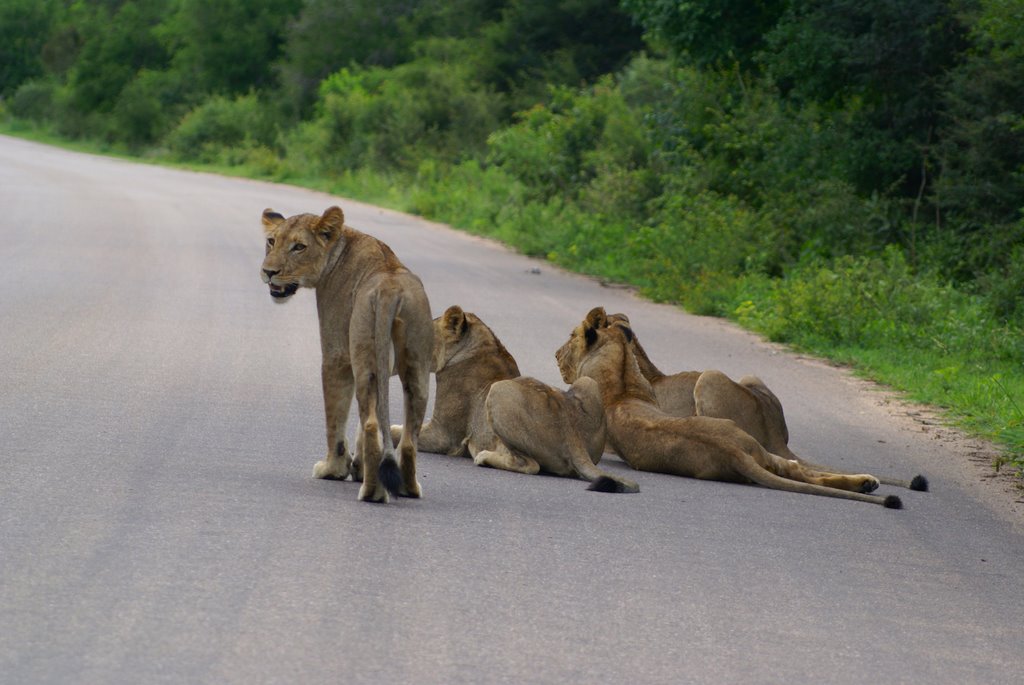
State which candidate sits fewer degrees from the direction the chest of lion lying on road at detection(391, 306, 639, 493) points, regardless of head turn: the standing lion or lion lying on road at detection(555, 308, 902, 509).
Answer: the standing lion

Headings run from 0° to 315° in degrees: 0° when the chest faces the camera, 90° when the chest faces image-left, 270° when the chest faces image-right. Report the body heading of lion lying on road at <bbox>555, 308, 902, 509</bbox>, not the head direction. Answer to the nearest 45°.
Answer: approximately 135°

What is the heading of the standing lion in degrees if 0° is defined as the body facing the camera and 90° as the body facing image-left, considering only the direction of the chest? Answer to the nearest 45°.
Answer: approximately 135°

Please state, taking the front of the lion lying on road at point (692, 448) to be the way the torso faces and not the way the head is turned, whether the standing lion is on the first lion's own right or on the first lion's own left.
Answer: on the first lion's own left

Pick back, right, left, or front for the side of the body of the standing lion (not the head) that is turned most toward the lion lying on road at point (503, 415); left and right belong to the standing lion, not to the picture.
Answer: right

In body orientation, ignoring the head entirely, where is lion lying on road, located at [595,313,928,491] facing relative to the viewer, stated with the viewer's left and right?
facing away from the viewer and to the left of the viewer

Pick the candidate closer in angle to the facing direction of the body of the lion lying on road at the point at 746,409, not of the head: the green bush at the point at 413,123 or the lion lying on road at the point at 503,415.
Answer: the green bush

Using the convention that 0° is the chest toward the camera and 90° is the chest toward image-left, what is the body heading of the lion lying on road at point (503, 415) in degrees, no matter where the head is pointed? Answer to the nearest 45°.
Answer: approximately 135°
